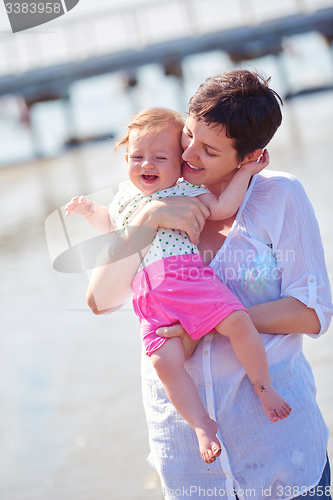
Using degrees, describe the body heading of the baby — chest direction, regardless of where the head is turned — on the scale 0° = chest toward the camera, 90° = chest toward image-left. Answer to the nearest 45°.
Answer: approximately 0°

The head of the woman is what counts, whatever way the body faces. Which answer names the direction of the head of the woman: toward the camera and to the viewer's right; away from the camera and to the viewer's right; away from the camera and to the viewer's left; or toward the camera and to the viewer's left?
toward the camera and to the viewer's left
